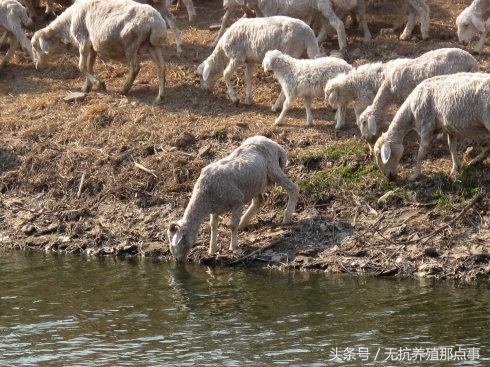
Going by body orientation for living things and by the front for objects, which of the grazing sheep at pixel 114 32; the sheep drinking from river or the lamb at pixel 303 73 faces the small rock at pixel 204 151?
the lamb

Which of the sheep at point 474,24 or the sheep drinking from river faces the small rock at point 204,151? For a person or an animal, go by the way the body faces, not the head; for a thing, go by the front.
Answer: the sheep

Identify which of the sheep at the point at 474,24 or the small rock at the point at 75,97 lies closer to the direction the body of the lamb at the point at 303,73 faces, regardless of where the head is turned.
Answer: the small rock

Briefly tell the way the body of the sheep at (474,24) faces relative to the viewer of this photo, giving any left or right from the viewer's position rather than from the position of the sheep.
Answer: facing the viewer and to the left of the viewer

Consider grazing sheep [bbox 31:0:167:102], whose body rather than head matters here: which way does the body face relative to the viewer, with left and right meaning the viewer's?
facing to the left of the viewer

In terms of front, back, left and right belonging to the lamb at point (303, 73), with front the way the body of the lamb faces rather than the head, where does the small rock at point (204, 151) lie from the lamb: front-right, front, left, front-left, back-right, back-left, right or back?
front

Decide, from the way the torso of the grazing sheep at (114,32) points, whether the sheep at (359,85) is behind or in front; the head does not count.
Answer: behind

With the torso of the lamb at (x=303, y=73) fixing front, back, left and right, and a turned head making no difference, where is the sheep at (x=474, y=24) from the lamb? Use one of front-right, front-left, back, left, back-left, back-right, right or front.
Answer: back-right

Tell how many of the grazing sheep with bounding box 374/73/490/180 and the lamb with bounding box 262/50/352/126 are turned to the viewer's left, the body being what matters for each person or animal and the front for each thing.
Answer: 2

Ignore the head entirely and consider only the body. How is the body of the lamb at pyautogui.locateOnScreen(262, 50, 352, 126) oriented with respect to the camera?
to the viewer's left
